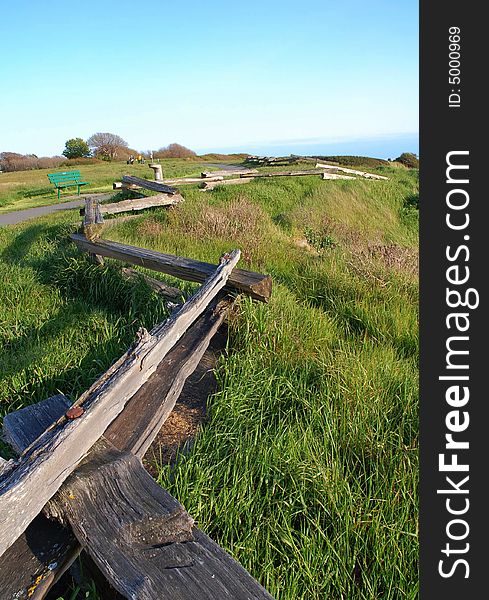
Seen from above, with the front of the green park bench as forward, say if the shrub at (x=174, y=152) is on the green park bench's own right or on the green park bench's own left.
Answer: on the green park bench's own left

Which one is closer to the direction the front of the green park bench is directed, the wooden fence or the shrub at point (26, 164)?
the wooden fence

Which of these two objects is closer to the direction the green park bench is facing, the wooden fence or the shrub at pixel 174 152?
the wooden fence

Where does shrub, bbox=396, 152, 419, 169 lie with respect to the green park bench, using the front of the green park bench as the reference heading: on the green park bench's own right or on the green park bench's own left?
on the green park bench's own left

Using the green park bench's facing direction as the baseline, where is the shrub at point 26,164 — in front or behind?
behind
